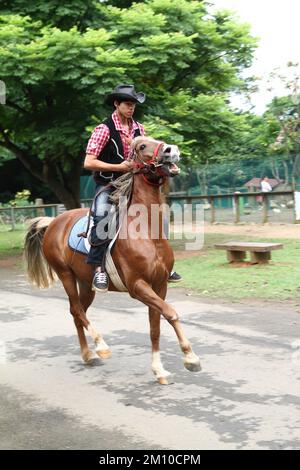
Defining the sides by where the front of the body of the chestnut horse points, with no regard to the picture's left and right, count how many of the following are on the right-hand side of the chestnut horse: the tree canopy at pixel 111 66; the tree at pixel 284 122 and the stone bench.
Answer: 0

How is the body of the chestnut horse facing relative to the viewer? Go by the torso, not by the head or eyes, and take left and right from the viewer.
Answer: facing the viewer and to the right of the viewer

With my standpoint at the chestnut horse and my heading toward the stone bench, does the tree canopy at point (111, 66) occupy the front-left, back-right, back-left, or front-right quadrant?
front-left

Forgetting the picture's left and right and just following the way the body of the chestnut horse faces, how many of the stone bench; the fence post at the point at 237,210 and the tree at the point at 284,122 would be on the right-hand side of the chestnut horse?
0

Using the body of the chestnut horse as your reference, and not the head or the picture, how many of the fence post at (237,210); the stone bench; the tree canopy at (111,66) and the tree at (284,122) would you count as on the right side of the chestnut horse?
0

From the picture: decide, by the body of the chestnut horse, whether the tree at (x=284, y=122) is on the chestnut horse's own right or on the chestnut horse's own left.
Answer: on the chestnut horse's own left

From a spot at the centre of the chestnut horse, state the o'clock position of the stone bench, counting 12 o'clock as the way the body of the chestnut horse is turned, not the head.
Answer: The stone bench is roughly at 8 o'clock from the chestnut horse.

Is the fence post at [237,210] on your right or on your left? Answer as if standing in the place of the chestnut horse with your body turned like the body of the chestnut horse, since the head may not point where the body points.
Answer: on your left

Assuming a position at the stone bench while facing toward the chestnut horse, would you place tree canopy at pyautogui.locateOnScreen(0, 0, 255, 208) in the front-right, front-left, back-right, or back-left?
back-right

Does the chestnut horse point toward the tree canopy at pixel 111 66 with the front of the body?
no
